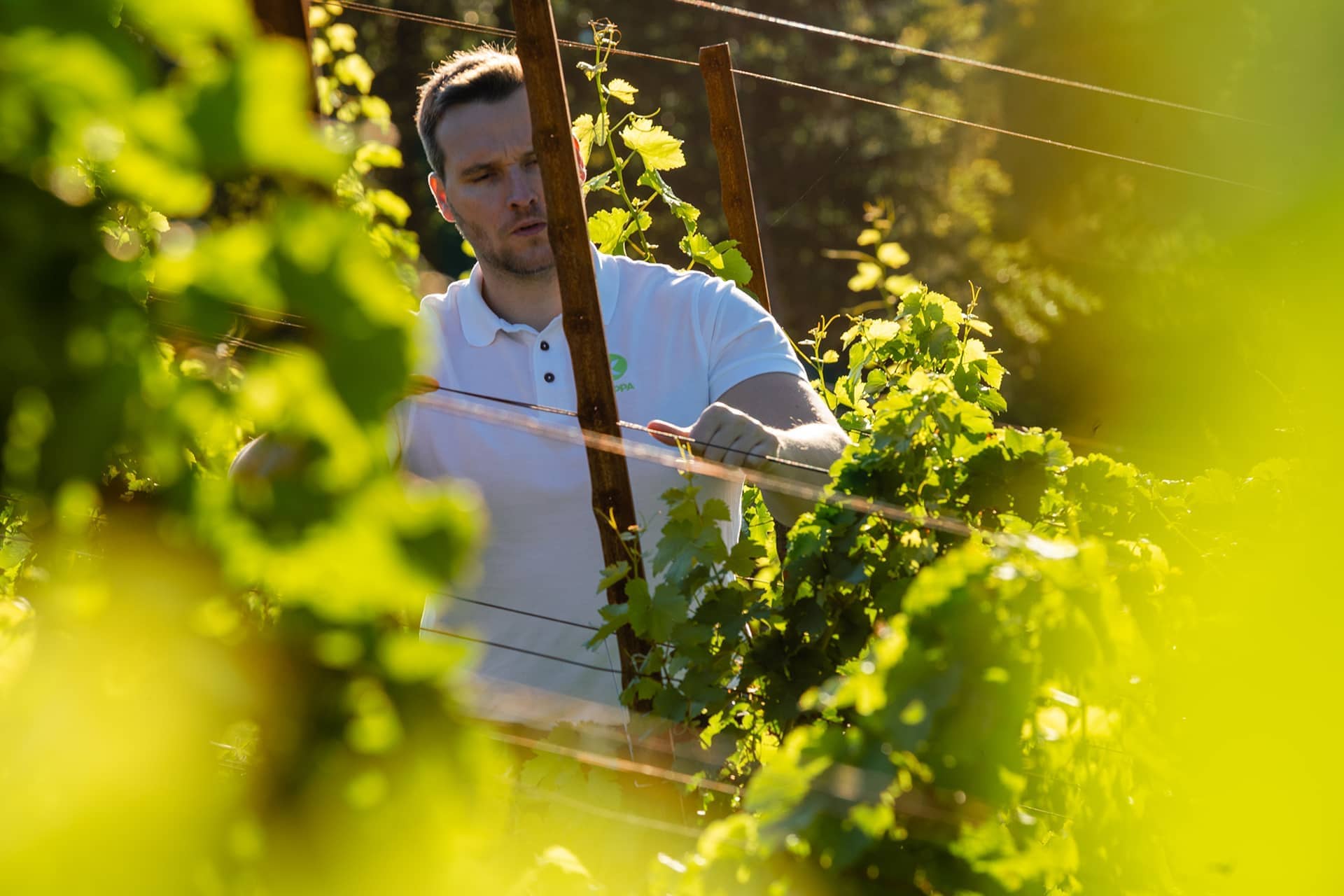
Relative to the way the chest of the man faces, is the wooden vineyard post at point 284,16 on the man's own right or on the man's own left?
on the man's own right

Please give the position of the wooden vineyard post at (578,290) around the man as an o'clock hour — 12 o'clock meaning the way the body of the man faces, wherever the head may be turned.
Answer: The wooden vineyard post is roughly at 12 o'clock from the man.

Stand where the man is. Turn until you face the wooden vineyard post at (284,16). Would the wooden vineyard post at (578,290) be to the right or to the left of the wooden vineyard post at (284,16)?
left

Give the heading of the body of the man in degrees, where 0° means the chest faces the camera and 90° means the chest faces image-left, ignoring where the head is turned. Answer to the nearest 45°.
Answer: approximately 0°
